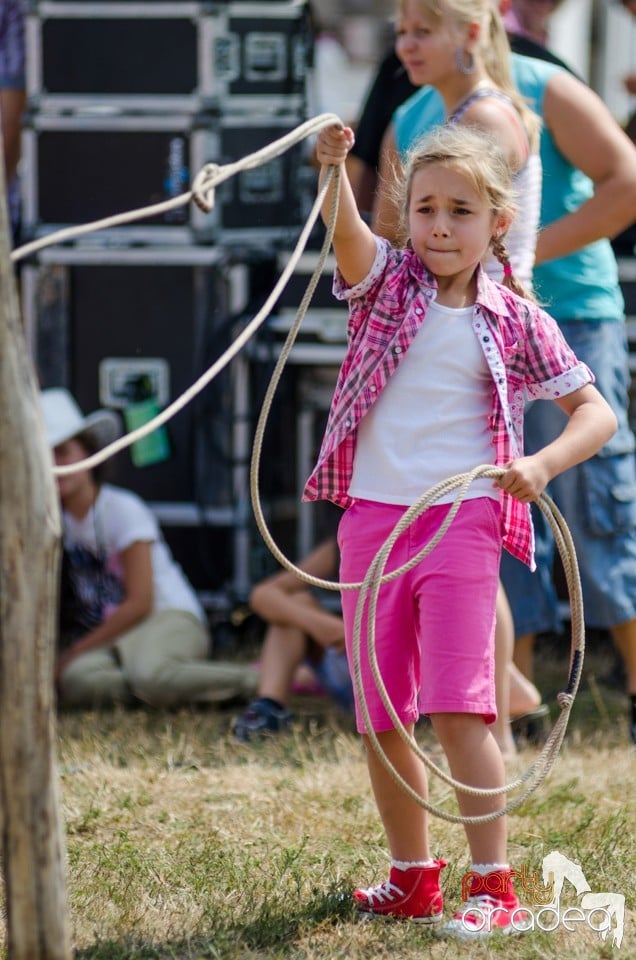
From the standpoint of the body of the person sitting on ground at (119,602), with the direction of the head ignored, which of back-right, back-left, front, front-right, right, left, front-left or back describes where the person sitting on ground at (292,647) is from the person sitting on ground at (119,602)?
left

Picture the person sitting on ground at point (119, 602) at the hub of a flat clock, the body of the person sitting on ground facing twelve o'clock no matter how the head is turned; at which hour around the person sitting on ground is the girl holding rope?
The girl holding rope is roughly at 10 o'clock from the person sitting on ground.

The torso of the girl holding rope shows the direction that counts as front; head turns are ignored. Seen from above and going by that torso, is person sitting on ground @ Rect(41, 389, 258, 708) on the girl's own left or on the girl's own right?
on the girl's own right

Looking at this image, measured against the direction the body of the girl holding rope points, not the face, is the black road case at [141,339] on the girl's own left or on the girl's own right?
on the girl's own right

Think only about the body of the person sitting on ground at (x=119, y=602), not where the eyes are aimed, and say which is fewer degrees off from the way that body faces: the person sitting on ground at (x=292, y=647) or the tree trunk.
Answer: the tree trunk

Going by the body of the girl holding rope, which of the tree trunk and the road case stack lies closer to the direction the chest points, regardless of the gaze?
the tree trunk

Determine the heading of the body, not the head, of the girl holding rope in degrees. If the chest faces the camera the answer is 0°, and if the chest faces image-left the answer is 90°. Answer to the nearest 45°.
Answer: approximately 45°

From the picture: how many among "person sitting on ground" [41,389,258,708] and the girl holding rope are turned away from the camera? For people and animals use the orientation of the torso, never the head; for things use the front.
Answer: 0
